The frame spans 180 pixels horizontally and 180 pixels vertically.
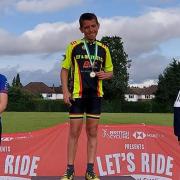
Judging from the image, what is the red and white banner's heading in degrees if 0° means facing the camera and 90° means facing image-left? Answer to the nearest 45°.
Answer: approximately 0°

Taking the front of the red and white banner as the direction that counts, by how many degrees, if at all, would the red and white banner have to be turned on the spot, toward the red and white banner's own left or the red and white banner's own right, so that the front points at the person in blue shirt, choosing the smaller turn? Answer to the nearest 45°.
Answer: approximately 45° to the red and white banner's own right
